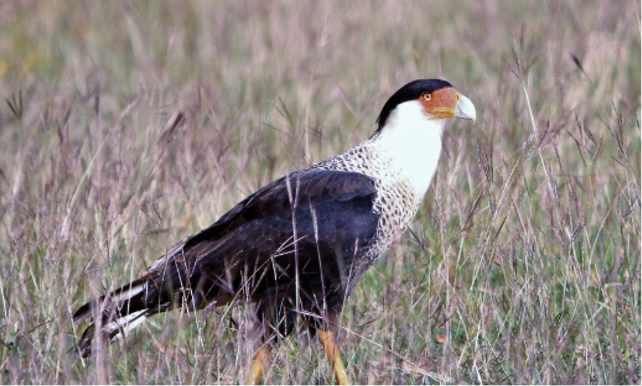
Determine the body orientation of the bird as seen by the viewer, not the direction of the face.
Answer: to the viewer's right
